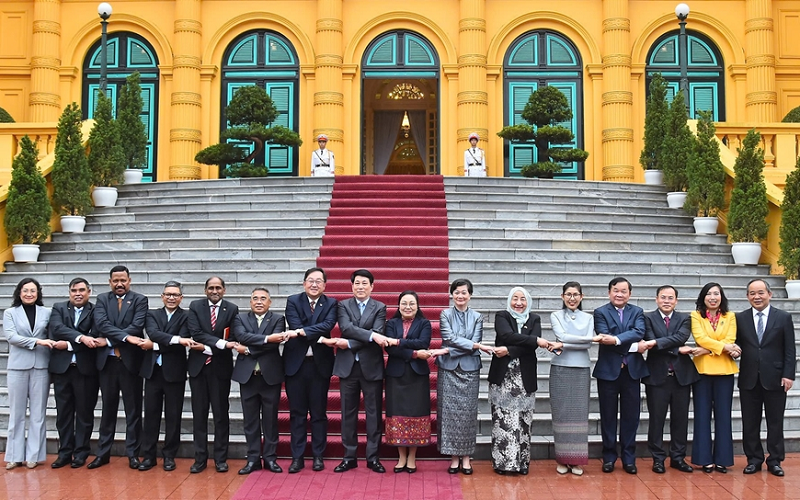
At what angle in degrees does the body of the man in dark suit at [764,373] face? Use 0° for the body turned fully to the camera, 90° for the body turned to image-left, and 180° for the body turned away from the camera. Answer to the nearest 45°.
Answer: approximately 0°

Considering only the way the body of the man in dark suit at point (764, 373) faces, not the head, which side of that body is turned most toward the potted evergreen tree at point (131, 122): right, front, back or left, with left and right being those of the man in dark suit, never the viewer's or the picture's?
right

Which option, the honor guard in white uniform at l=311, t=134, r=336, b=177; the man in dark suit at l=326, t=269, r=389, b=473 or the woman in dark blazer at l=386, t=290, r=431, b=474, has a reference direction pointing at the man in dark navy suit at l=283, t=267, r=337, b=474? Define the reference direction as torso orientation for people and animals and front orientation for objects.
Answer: the honor guard in white uniform

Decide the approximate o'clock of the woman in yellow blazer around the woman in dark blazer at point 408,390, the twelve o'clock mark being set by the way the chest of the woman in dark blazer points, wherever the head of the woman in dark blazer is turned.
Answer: The woman in yellow blazer is roughly at 9 o'clock from the woman in dark blazer.

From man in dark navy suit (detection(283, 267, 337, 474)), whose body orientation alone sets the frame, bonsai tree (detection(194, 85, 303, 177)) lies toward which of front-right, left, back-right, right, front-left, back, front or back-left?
back

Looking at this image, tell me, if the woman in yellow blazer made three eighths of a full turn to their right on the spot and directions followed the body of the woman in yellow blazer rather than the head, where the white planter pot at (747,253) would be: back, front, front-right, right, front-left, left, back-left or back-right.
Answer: front-right

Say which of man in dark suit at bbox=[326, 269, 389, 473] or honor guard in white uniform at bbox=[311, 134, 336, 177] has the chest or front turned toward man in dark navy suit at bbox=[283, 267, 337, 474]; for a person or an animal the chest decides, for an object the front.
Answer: the honor guard in white uniform

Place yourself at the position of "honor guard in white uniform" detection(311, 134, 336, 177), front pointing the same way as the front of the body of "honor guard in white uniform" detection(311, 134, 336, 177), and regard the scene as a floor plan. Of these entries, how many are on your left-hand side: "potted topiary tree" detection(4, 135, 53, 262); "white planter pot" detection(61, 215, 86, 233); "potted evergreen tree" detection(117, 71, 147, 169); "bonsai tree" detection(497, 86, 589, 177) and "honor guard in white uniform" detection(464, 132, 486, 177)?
2

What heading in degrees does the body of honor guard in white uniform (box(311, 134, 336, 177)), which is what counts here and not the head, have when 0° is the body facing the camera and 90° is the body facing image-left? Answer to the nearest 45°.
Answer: approximately 0°

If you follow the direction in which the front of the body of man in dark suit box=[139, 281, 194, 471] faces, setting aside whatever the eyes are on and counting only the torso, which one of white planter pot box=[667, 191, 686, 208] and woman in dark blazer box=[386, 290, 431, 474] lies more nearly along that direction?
the woman in dark blazer

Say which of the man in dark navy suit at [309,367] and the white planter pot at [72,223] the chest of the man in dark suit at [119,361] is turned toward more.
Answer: the man in dark navy suit

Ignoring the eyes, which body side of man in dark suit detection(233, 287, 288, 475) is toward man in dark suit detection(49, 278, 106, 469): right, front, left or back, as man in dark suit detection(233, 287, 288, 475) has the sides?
right

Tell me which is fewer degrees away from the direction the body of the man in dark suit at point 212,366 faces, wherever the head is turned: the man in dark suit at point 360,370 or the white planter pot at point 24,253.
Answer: the man in dark suit
